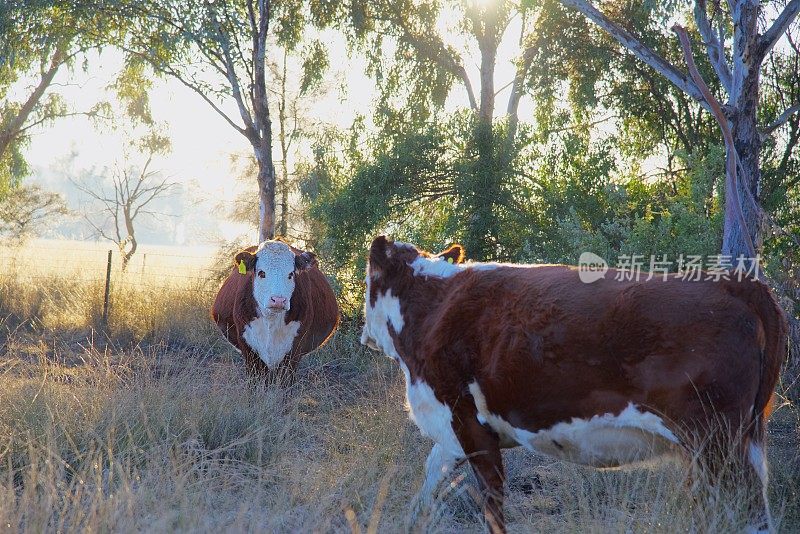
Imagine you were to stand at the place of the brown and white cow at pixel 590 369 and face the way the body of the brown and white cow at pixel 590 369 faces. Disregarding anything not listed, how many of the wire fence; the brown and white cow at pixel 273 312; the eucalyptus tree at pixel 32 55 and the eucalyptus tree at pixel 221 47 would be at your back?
0

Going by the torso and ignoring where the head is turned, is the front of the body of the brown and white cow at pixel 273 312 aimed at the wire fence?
no

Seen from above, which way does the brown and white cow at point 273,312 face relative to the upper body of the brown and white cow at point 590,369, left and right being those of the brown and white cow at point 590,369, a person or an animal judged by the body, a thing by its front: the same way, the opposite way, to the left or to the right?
to the left

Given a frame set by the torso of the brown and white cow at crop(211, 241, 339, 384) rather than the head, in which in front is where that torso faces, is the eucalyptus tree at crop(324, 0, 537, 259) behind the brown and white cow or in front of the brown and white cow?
behind

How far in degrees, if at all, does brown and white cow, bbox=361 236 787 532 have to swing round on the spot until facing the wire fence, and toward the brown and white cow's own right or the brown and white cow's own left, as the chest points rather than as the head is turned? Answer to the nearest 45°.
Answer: approximately 45° to the brown and white cow's own right

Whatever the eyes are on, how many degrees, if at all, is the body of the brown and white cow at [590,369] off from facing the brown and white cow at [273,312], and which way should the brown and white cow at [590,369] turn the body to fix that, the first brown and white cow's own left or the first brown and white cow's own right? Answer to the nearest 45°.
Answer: approximately 45° to the first brown and white cow's own right

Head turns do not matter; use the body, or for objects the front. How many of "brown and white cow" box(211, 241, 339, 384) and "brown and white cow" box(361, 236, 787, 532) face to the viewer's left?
1

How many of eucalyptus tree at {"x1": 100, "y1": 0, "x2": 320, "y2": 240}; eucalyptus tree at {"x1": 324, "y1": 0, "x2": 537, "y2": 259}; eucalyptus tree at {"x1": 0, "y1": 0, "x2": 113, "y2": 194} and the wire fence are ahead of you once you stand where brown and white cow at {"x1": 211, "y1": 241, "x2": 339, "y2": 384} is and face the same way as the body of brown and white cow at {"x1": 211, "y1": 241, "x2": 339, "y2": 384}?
0

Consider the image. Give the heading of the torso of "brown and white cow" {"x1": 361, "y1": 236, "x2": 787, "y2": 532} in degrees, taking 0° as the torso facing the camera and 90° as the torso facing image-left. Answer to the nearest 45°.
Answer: approximately 90°

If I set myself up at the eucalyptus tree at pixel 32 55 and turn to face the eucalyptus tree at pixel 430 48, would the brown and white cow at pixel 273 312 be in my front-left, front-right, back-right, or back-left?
front-right

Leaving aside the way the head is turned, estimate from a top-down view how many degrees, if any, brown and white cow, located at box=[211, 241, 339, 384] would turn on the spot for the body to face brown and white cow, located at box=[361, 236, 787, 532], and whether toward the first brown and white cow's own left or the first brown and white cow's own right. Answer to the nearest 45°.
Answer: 0° — it already faces it

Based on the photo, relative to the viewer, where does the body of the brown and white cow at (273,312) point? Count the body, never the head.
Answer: toward the camera

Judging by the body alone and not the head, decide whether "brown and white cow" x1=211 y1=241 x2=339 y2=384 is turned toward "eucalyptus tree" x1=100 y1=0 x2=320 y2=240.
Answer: no

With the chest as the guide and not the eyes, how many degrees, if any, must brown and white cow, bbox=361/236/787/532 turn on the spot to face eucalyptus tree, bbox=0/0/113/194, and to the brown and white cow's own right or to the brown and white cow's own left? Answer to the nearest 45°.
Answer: approximately 45° to the brown and white cow's own right

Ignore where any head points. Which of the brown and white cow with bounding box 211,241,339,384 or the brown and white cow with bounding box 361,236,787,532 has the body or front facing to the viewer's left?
the brown and white cow with bounding box 361,236,787,532

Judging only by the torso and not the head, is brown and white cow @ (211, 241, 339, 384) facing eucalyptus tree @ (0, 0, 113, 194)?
no
